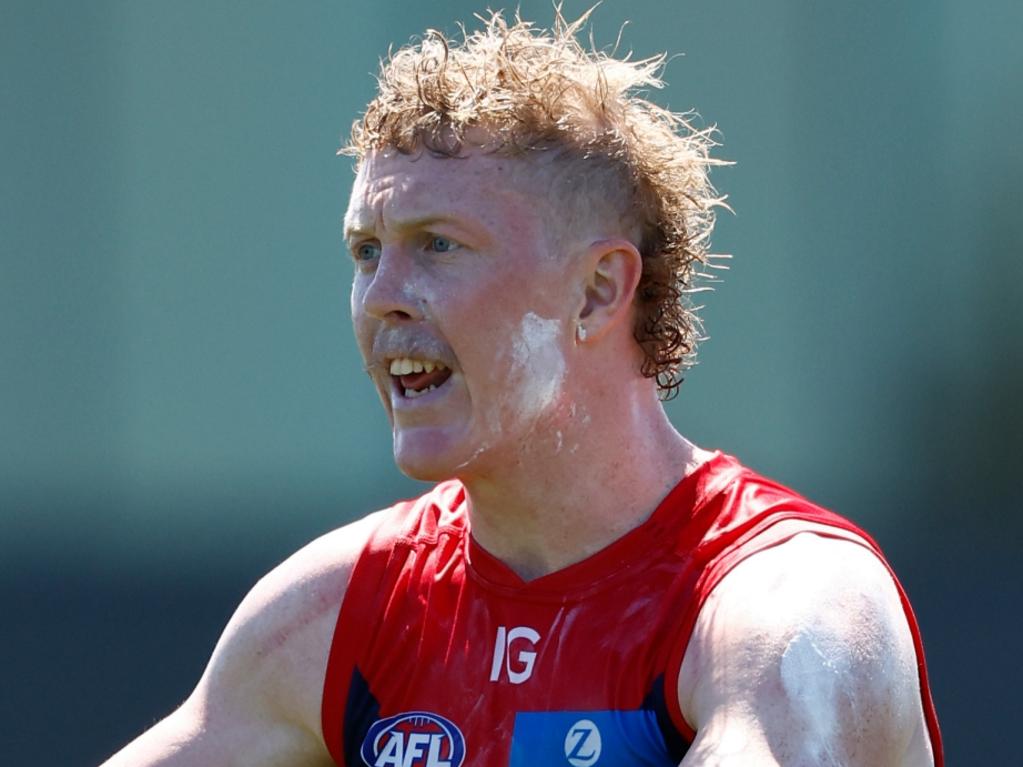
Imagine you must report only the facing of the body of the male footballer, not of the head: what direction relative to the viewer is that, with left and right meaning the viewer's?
facing the viewer and to the left of the viewer
